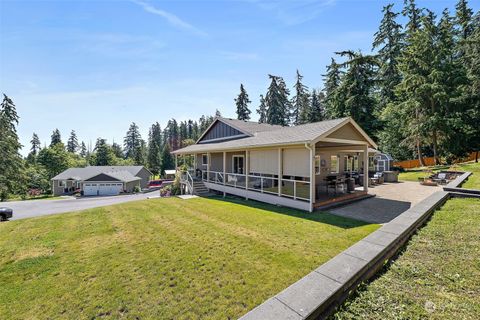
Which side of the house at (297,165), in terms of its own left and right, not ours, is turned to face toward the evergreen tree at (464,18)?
back

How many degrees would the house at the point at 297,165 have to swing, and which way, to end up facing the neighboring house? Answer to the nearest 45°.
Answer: approximately 90° to its right

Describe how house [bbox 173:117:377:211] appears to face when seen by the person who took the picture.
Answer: facing the viewer and to the left of the viewer

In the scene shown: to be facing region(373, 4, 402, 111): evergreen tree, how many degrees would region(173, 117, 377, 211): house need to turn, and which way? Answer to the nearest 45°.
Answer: approximately 180°

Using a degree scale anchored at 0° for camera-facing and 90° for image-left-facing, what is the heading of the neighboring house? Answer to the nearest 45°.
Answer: approximately 0°

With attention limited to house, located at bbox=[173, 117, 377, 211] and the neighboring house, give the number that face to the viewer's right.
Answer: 0

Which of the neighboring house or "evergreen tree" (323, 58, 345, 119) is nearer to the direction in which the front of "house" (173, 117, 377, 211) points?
the neighboring house

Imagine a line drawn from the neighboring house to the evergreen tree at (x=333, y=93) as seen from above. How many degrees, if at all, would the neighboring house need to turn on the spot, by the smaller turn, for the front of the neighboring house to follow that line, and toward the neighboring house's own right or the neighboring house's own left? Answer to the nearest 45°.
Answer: approximately 45° to the neighboring house's own left

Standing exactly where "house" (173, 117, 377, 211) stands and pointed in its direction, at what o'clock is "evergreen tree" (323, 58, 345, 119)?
The evergreen tree is roughly at 5 o'clock from the house.
